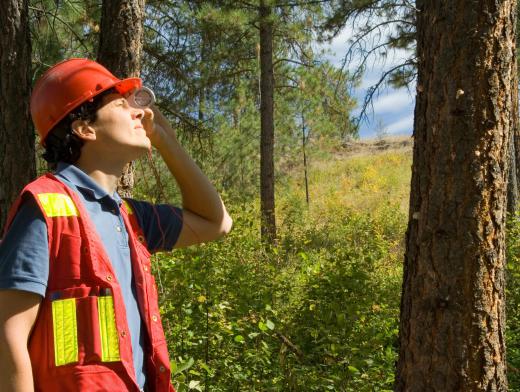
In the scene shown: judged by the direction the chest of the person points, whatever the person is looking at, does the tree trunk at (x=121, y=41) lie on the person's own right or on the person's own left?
on the person's own left

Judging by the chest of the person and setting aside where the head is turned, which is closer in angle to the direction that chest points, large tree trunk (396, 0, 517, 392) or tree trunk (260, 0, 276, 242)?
the large tree trunk

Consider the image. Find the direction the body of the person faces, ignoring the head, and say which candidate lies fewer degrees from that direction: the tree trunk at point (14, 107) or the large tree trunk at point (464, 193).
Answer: the large tree trunk

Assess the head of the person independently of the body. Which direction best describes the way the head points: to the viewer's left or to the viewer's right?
to the viewer's right

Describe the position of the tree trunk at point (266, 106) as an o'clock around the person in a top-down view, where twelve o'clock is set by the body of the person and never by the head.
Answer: The tree trunk is roughly at 8 o'clock from the person.

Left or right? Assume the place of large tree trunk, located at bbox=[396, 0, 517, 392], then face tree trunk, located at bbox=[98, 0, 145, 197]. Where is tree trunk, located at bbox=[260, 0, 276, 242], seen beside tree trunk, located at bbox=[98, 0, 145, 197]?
right

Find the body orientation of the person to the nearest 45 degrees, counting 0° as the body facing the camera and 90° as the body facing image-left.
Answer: approximately 315°

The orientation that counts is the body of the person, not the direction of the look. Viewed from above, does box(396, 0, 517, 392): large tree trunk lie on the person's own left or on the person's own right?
on the person's own left

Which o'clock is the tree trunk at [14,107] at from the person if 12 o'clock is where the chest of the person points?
The tree trunk is roughly at 7 o'clock from the person.
